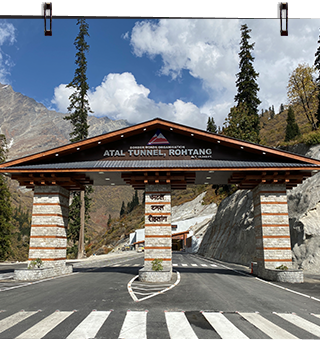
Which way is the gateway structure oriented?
toward the camera

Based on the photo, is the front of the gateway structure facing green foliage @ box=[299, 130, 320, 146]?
no
